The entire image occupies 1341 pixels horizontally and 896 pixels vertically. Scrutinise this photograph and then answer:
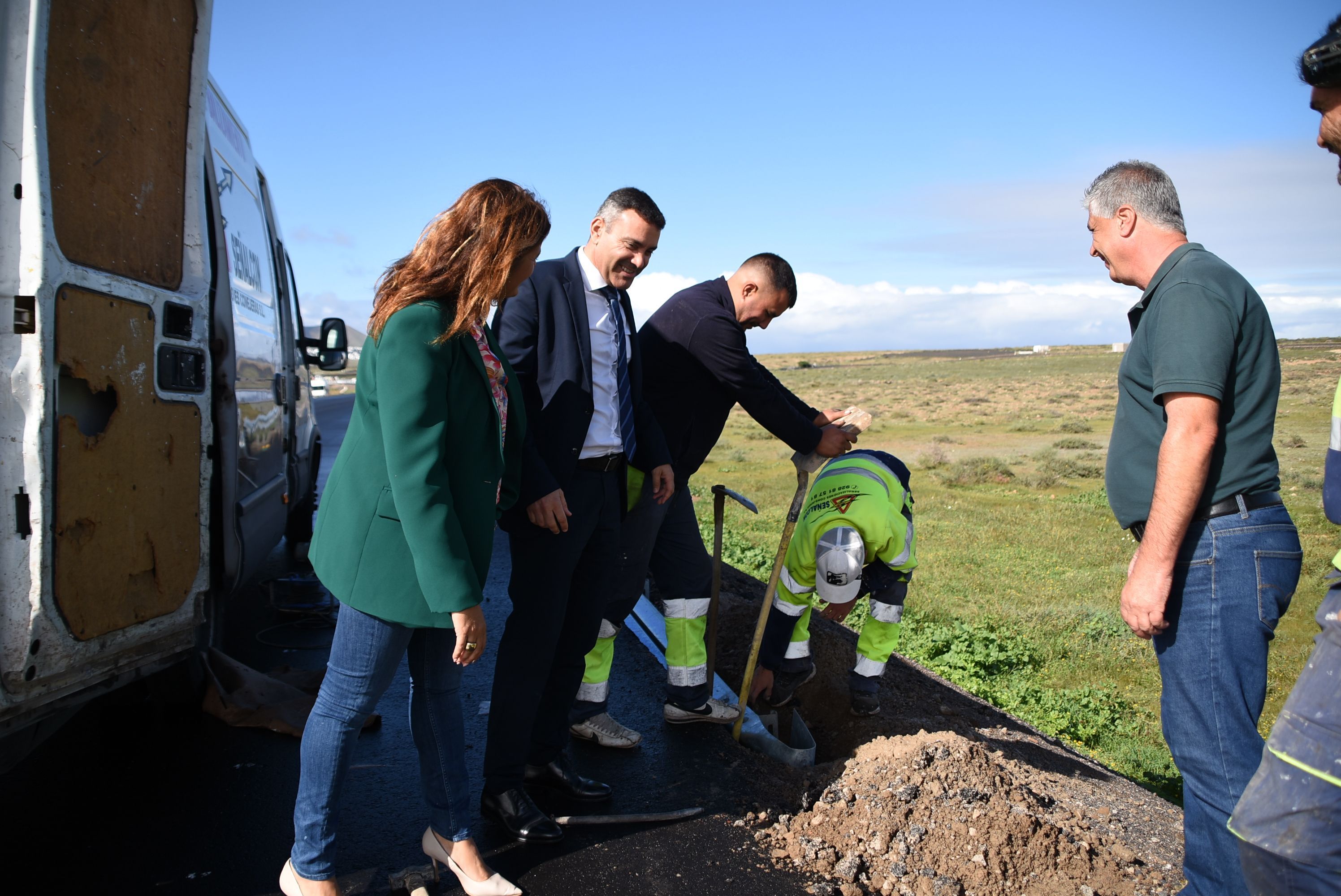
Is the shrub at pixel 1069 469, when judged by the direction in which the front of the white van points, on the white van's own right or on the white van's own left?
on the white van's own right

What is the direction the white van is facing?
away from the camera

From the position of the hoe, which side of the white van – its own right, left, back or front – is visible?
right

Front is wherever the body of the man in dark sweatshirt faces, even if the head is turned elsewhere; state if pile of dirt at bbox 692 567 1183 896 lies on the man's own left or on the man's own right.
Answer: on the man's own right

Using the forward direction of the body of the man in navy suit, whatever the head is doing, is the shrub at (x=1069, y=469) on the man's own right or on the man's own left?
on the man's own left

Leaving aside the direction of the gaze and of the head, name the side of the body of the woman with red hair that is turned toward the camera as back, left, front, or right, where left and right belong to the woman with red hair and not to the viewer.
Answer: right

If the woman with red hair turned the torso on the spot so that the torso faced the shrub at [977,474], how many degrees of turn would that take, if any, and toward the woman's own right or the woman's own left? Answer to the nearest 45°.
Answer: approximately 45° to the woman's own left

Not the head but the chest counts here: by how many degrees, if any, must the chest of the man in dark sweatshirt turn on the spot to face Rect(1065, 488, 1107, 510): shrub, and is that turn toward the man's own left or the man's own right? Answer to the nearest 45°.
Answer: approximately 45° to the man's own left

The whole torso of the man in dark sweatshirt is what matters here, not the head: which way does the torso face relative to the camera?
to the viewer's right

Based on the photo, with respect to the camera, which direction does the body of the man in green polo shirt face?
to the viewer's left

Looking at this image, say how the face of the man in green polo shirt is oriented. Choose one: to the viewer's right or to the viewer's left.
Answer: to the viewer's left

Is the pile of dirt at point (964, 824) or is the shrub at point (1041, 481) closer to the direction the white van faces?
the shrub

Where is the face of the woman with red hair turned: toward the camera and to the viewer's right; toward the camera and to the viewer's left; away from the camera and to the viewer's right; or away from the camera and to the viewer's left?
away from the camera and to the viewer's right

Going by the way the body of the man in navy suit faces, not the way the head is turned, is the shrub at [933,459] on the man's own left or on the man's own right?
on the man's own left

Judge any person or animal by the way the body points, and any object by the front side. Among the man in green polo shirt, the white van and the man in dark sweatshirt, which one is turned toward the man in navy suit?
the man in green polo shirt
